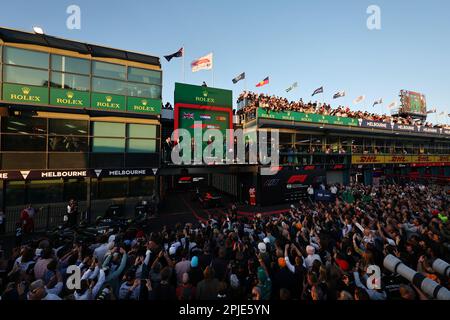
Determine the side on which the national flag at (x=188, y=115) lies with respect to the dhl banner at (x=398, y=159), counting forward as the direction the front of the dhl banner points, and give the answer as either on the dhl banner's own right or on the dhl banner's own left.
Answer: on the dhl banner's own right

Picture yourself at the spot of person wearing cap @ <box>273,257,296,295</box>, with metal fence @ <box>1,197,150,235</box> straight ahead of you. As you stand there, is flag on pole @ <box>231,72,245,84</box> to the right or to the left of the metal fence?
right

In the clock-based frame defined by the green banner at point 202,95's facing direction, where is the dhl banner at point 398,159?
The dhl banner is roughly at 10 o'clock from the green banner.

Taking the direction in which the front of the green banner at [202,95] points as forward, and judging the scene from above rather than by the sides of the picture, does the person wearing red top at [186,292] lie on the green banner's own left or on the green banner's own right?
on the green banner's own right

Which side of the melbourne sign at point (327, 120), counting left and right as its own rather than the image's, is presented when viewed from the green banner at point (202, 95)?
right

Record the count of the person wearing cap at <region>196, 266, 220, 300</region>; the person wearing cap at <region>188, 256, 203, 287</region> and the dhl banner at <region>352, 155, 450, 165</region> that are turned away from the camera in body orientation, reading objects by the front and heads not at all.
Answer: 2

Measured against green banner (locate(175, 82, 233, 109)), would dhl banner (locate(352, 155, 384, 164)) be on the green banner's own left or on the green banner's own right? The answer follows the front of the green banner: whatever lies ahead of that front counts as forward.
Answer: on the green banner's own left

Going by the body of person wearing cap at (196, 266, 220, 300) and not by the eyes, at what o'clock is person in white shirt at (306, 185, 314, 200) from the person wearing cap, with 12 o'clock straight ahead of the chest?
The person in white shirt is roughly at 1 o'clock from the person wearing cap.

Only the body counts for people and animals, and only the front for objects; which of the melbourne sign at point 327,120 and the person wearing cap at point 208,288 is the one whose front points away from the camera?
the person wearing cap

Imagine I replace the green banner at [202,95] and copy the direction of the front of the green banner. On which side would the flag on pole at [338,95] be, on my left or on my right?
on my left

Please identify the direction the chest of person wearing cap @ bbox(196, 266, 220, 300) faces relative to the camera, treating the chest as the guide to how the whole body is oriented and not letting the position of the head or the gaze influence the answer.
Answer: away from the camera

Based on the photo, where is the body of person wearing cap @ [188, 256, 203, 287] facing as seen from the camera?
away from the camera
